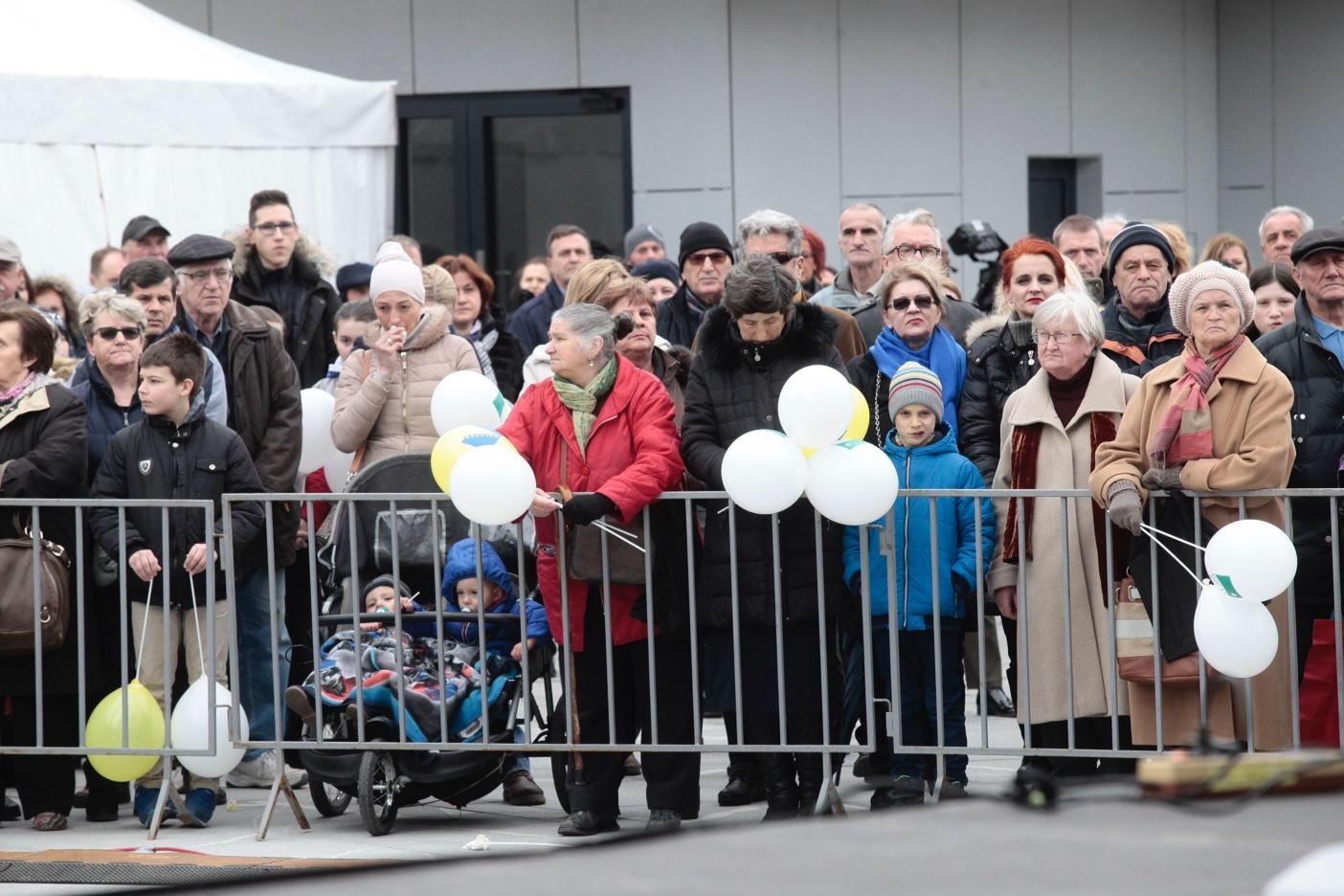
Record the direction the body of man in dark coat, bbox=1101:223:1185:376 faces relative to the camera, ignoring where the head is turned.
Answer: toward the camera

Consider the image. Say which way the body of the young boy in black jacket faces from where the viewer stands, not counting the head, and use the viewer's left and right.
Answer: facing the viewer

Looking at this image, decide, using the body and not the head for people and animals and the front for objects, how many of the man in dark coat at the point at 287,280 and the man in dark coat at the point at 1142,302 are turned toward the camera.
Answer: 2

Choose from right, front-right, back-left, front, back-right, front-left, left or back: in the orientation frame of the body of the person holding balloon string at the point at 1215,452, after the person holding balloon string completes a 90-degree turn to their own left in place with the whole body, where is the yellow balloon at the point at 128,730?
back-right

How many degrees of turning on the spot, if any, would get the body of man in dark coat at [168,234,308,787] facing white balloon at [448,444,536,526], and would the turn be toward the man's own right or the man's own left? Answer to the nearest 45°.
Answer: approximately 90° to the man's own left

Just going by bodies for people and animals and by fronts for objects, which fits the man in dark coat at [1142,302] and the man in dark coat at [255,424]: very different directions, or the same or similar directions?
same or similar directions

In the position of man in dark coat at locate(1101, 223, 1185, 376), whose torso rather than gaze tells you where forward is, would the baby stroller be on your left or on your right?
on your right

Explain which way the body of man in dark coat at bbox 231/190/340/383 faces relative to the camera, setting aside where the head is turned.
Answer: toward the camera

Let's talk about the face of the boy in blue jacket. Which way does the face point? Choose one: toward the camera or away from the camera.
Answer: toward the camera

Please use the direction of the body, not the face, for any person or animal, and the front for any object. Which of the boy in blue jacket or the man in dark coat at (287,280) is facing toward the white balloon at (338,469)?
the man in dark coat

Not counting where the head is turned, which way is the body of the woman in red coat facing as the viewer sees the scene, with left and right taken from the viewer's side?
facing the viewer and to the left of the viewer

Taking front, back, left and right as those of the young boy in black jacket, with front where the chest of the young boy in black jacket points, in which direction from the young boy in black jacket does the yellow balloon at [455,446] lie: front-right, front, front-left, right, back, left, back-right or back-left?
front-left

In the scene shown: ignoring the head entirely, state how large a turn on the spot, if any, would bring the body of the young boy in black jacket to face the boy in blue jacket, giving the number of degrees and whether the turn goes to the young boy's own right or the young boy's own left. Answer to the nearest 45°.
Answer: approximately 45° to the young boy's own left

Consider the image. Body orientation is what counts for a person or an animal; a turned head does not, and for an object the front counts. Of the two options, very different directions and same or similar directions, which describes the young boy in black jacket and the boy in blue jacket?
same or similar directions

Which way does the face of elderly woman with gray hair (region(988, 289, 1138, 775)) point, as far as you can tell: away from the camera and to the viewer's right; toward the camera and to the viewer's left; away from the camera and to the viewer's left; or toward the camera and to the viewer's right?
toward the camera and to the viewer's left
